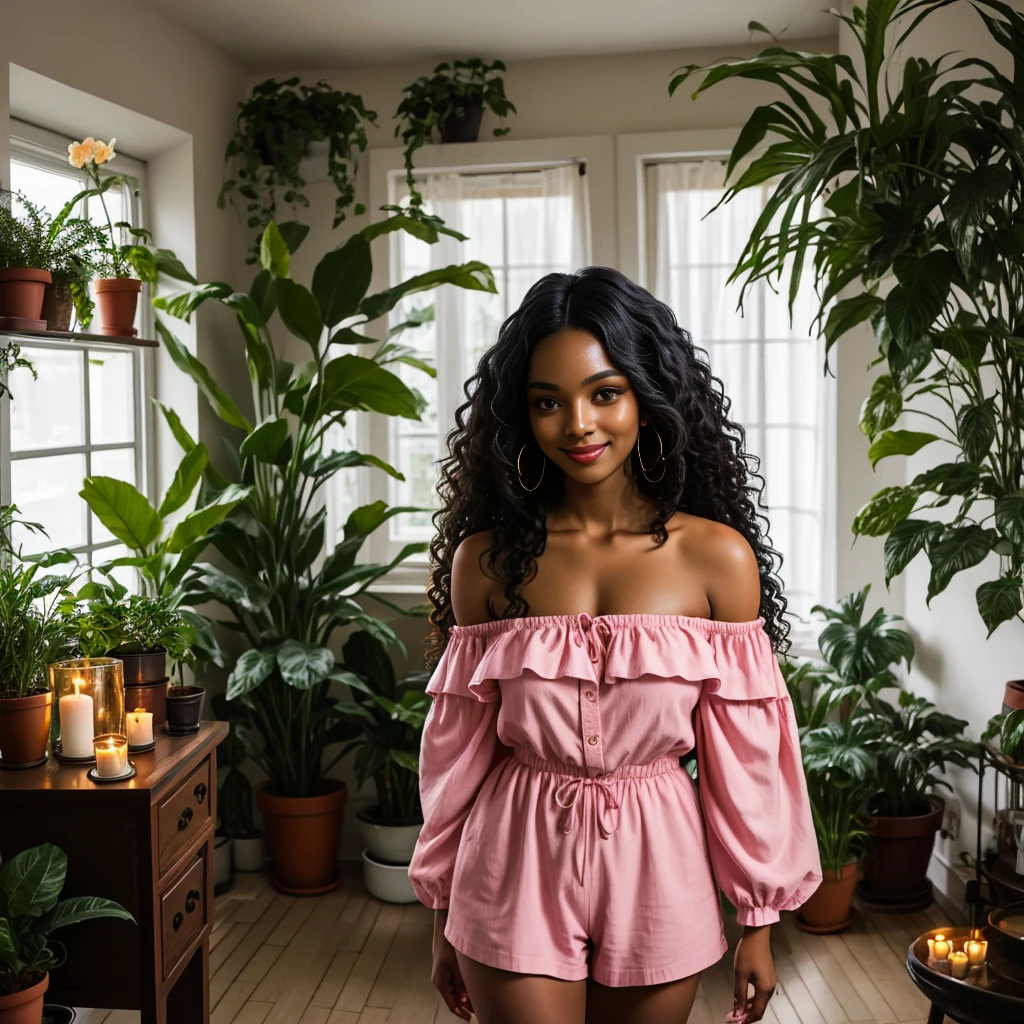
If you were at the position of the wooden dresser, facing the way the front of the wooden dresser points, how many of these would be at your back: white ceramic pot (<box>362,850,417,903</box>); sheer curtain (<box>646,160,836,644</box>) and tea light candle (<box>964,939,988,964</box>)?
0

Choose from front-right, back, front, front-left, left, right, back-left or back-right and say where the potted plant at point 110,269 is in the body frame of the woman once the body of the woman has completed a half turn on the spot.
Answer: front-left

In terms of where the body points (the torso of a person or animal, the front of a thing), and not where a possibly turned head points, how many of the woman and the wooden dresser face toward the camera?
1

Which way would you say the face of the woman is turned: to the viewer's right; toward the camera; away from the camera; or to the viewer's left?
toward the camera

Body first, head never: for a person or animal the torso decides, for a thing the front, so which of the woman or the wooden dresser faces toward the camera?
the woman

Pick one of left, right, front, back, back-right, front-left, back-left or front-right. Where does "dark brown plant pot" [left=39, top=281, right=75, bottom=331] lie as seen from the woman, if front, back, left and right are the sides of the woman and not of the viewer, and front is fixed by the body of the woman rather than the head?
back-right

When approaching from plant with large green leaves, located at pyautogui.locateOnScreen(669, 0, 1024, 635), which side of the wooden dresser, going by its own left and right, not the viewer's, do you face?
front

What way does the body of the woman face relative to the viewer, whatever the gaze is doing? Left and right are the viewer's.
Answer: facing the viewer

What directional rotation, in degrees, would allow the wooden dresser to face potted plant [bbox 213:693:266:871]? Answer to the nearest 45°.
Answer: approximately 90° to its left

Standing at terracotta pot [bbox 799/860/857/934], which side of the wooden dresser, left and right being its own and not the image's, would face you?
front

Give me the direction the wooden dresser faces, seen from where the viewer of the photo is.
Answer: facing to the right of the viewer

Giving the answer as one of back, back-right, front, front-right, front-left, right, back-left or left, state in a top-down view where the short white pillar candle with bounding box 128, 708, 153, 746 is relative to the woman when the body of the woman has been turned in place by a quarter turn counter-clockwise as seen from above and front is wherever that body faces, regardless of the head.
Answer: back-left

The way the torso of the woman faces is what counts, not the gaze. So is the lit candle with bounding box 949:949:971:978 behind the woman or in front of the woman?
behind

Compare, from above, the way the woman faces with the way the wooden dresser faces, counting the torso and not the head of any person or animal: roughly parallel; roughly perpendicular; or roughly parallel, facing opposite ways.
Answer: roughly perpendicular
